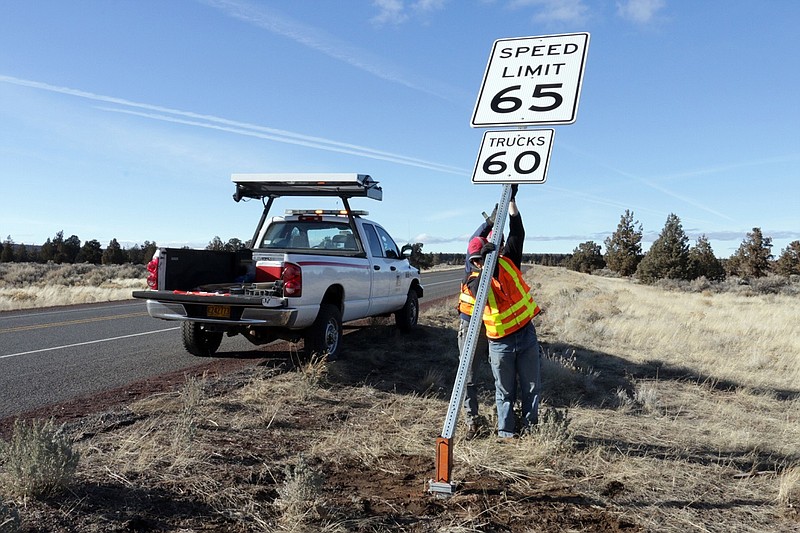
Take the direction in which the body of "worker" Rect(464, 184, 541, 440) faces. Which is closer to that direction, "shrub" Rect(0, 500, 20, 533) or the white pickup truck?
the shrub

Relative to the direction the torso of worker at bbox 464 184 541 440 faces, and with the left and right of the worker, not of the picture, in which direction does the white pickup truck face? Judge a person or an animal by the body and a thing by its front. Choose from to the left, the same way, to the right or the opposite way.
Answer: the opposite way

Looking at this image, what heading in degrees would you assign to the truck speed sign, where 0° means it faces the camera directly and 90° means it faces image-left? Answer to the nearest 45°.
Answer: approximately 0°

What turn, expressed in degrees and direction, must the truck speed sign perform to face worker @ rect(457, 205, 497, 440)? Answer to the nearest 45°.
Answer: approximately 180°

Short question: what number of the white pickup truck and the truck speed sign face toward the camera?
1

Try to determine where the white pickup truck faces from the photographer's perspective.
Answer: facing away from the viewer and to the right of the viewer

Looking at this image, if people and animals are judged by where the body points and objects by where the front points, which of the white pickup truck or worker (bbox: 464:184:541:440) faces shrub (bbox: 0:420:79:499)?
the worker

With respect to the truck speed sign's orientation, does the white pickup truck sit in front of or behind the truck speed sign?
behind

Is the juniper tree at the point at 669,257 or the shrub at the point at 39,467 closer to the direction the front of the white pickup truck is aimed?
the juniper tree

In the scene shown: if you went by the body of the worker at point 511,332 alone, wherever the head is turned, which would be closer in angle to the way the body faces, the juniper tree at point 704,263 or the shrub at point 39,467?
the shrub

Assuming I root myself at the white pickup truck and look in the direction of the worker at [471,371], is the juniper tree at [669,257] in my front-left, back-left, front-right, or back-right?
back-left
